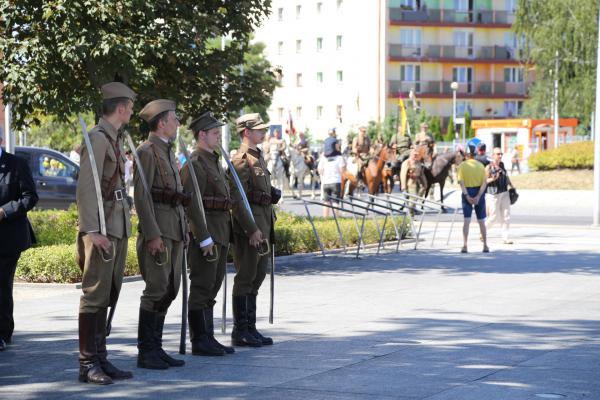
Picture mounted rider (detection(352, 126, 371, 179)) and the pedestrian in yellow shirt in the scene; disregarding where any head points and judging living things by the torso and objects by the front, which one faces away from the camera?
the pedestrian in yellow shirt

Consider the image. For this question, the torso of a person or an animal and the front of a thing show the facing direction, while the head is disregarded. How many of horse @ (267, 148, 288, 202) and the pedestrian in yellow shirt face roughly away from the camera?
1

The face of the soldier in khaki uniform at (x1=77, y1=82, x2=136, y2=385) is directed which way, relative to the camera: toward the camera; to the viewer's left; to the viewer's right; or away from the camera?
to the viewer's right

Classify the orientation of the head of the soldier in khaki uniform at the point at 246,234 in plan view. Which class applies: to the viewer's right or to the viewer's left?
to the viewer's right

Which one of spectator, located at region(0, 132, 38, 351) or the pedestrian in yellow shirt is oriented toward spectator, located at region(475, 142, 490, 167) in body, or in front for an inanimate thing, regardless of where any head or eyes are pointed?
the pedestrian in yellow shirt

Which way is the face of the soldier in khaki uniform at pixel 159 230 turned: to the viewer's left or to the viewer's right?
to the viewer's right

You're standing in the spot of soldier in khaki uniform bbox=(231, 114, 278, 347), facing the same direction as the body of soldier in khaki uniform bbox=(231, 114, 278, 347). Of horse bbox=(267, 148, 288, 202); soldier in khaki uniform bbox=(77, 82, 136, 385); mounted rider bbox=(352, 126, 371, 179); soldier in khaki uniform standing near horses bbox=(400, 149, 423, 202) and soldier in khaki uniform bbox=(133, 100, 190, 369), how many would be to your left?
3

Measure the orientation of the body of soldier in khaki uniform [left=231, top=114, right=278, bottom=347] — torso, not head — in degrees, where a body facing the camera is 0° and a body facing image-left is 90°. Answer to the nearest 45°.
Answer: approximately 270°

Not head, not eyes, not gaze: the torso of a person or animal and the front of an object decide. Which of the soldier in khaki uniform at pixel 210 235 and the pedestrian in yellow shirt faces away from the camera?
the pedestrian in yellow shirt

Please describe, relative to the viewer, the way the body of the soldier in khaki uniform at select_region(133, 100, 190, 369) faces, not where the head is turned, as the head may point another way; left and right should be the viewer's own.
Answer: facing to the right of the viewer
